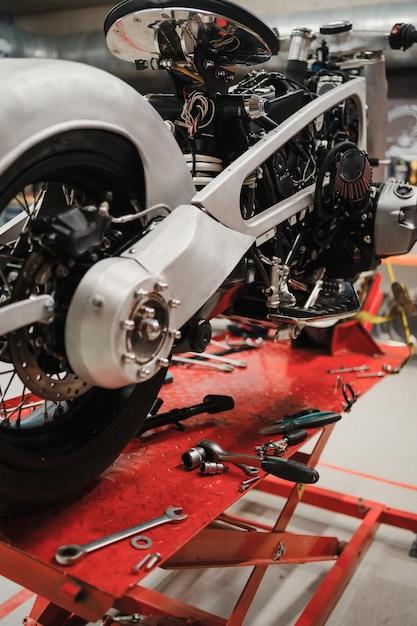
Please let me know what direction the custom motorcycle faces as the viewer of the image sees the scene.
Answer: facing away from the viewer and to the right of the viewer

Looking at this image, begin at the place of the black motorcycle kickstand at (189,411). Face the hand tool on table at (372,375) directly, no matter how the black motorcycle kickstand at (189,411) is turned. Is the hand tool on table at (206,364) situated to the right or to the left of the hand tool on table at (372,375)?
left

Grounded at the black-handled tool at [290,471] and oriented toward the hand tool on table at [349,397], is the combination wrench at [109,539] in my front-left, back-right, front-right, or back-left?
back-left
